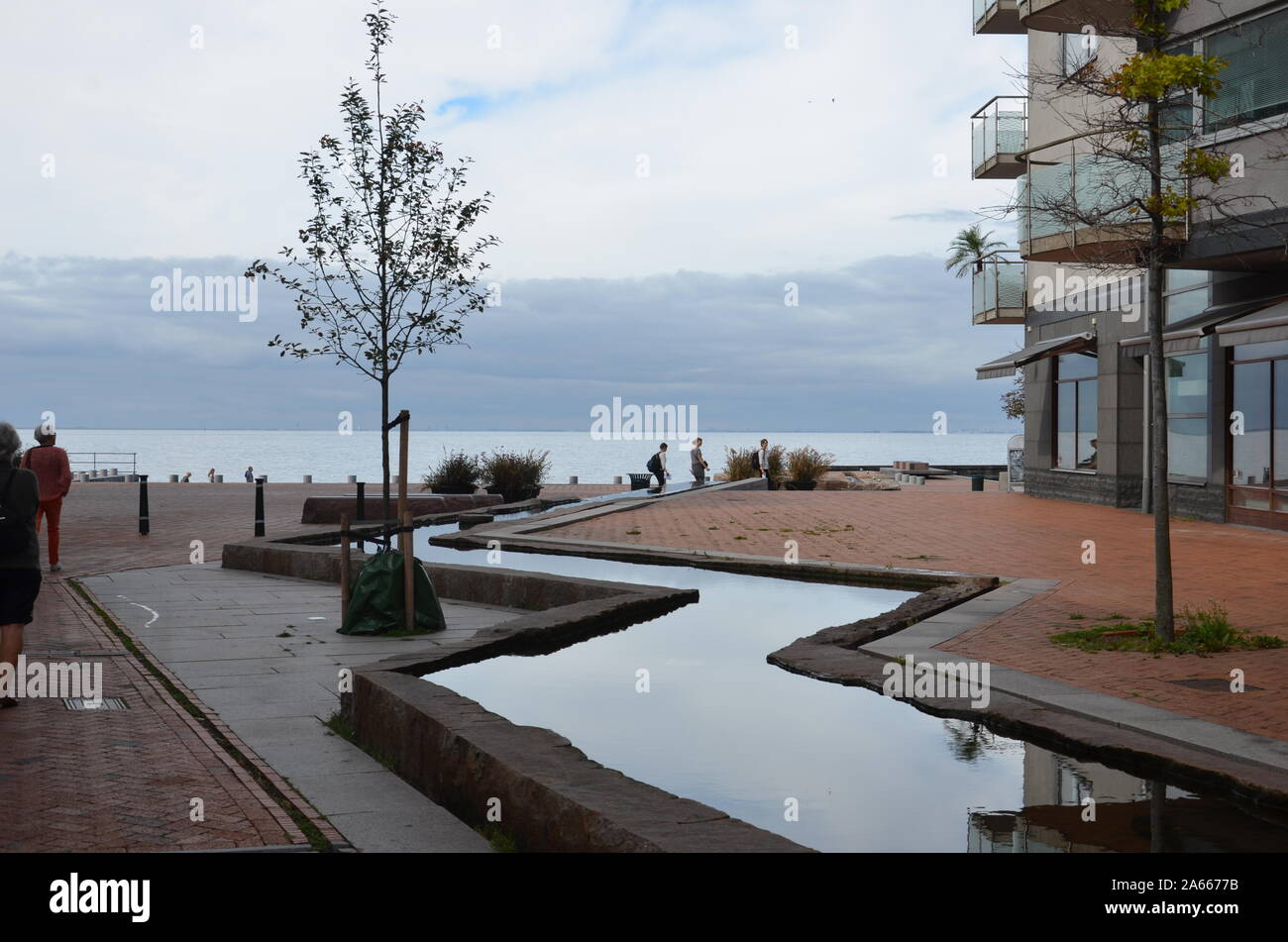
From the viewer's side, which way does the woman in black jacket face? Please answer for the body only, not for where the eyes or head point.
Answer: away from the camera

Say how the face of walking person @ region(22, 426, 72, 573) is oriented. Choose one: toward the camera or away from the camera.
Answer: away from the camera

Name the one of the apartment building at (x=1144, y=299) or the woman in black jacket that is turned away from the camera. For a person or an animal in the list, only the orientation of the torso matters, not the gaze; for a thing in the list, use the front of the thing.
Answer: the woman in black jacket

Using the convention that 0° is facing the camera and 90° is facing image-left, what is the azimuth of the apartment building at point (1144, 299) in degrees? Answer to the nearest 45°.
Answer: approximately 45°

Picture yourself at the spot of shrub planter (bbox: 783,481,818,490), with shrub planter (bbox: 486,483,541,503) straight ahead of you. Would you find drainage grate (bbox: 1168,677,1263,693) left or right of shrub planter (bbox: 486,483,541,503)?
left

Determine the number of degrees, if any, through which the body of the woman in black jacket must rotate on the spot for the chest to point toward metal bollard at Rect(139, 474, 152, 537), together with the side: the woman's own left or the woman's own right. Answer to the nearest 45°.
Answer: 0° — they already face it

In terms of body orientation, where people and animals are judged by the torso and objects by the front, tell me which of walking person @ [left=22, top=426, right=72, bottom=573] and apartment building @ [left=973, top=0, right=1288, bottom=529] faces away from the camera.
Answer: the walking person

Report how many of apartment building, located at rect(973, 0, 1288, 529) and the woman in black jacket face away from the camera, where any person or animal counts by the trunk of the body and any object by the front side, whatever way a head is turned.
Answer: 1

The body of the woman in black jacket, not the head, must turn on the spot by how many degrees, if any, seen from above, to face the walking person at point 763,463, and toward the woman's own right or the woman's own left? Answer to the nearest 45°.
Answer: approximately 45° to the woman's own right

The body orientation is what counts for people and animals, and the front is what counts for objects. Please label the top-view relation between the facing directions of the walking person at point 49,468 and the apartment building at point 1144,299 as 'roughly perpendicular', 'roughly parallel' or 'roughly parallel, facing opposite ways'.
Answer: roughly perpendicular

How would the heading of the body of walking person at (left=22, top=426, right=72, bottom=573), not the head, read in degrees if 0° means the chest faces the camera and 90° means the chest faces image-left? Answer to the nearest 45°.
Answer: approximately 180°

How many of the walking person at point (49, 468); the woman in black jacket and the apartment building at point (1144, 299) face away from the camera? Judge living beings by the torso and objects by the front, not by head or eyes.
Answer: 2
